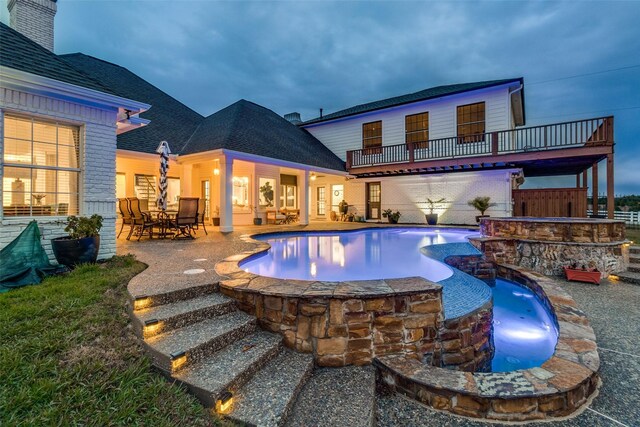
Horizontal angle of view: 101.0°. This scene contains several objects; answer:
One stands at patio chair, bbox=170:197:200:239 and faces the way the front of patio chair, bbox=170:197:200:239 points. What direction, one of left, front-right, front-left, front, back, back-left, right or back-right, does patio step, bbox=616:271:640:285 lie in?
back

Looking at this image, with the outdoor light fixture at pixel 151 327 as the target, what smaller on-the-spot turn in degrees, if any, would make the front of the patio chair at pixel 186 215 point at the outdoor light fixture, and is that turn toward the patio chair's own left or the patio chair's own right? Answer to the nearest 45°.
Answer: approximately 135° to the patio chair's own left

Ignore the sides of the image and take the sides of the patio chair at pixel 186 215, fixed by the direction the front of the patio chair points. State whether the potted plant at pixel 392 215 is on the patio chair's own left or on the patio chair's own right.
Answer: on the patio chair's own right

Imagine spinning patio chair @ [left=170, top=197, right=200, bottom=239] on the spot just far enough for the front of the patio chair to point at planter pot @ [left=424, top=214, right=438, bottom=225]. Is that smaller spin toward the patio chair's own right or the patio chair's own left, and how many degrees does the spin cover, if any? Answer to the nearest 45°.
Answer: approximately 135° to the patio chair's own right

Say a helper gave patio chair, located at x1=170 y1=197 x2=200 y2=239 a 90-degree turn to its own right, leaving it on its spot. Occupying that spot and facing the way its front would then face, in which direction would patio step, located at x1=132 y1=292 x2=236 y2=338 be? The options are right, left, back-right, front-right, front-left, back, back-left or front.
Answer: back-right

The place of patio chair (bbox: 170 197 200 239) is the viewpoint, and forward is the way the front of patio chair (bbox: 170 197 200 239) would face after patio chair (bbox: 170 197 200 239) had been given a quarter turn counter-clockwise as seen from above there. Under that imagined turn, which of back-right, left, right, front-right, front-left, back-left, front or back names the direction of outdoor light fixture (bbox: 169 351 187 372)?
front-left

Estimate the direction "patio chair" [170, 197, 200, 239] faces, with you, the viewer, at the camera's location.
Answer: facing away from the viewer and to the left of the viewer

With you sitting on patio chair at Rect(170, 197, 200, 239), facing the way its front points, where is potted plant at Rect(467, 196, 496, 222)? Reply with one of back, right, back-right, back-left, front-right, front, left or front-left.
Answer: back-right
